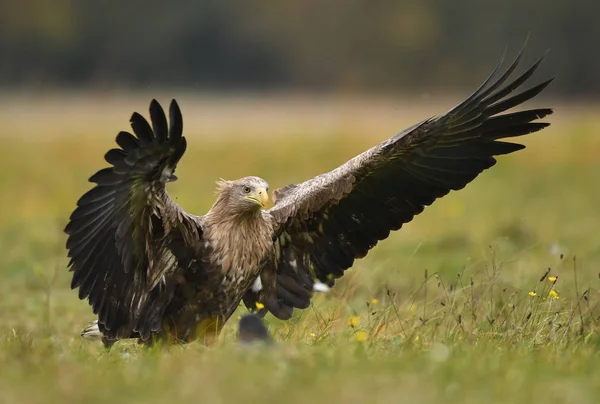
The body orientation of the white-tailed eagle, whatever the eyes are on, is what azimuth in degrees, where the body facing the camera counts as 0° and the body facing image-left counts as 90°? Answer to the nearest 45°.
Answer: approximately 315°
